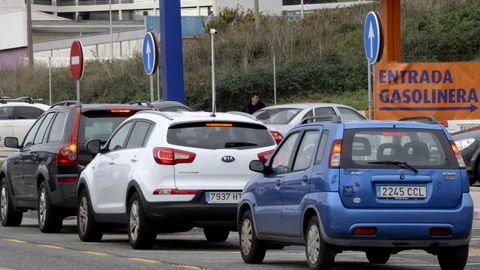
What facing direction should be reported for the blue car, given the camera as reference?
facing away from the viewer and to the left of the viewer

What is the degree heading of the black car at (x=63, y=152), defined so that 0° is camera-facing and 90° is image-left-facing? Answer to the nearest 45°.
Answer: approximately 135°

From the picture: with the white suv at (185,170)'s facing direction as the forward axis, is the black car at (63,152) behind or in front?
in front

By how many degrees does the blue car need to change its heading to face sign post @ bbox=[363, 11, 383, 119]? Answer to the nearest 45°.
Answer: approximately 45° to its right

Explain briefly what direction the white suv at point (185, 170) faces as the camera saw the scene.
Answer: facing away from the viewer and to the left of the viewer
